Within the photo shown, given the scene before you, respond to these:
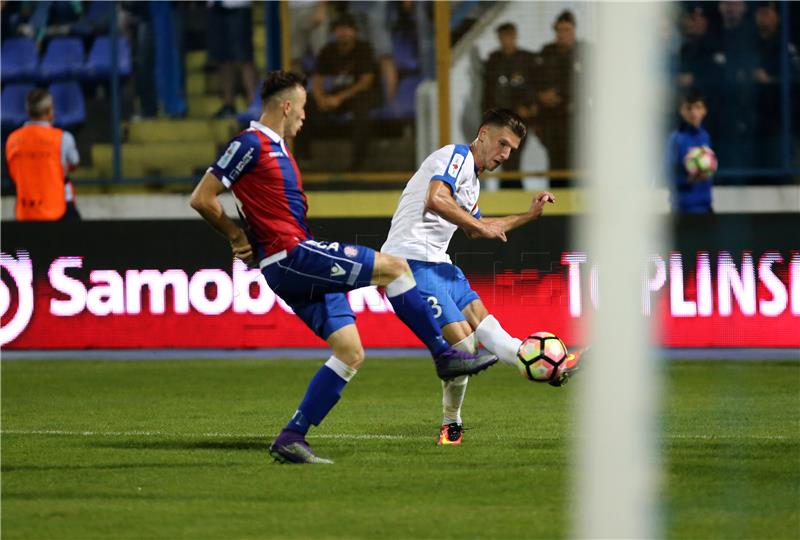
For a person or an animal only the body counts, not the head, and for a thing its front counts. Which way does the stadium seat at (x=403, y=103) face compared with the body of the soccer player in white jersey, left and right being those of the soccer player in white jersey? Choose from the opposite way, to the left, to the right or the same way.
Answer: to the right

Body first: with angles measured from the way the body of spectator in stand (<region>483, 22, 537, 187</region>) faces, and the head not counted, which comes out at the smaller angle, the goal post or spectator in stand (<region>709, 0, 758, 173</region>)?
the goal post

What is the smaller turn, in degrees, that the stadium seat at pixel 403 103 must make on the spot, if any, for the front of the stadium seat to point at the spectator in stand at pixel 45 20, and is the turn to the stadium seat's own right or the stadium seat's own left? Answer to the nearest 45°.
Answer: approximately 45° to the stadium seat's own right

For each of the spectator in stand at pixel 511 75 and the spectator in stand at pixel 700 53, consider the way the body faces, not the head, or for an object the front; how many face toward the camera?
2

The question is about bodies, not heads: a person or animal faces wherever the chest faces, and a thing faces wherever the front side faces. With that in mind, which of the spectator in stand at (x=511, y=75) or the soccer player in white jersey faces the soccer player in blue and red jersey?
the spectator in stand

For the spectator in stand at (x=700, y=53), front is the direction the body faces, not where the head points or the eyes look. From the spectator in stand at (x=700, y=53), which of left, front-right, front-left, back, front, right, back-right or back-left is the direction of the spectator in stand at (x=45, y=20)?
right

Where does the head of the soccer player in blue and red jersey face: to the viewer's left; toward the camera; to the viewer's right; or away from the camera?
to the viewer's right

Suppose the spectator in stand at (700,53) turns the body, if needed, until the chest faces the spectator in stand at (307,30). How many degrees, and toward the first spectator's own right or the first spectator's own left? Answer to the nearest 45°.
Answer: approximately 90° to the first spectator's own right

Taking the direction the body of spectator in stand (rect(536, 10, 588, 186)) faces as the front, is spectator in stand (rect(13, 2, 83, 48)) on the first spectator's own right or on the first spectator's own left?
on the first spectator's own right

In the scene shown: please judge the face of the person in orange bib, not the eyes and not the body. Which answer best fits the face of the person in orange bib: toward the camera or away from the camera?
away from the camera

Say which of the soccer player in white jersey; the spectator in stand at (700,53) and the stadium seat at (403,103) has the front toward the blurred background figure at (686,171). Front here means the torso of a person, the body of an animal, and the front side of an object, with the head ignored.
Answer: the spectator in stand

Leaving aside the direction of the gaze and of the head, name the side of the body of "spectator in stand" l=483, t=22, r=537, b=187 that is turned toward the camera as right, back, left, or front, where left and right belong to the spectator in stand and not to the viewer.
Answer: front

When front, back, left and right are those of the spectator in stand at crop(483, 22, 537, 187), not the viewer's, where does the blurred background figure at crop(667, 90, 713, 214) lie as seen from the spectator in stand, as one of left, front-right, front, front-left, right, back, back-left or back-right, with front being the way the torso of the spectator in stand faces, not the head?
front-left

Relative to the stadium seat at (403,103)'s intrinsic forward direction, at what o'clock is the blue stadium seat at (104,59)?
The blue stadium seat is roughly at 2 o'clock from the stadium seat.

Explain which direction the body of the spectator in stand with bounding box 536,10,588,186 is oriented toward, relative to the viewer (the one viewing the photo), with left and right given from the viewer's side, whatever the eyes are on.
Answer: facing the viewer and to the left of the viewer

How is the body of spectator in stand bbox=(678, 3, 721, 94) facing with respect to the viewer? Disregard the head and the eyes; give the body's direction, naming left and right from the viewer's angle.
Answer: facing the viewer
